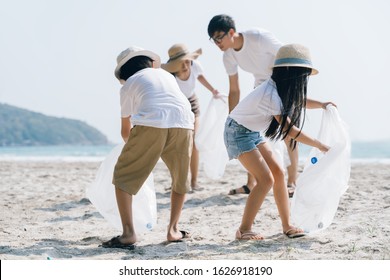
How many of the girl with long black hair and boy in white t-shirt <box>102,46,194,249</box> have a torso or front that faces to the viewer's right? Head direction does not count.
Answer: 1

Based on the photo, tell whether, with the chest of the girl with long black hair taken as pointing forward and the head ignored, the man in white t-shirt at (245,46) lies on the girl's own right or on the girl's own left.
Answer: on the girl's own left

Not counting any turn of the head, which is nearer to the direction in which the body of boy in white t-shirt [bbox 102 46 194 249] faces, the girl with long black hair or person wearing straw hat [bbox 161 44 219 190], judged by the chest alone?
the person wearing straw hat

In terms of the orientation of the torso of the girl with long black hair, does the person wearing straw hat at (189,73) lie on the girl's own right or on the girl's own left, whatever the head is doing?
on the girl's own left

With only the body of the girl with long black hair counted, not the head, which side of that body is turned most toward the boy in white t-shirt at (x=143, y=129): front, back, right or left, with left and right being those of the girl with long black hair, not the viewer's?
back

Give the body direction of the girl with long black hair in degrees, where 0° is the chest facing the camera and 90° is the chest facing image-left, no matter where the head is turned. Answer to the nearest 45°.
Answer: approximately 270°

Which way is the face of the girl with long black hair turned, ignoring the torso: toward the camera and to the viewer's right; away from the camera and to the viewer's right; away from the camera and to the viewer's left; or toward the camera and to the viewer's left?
away from the camera and to the viewer's right

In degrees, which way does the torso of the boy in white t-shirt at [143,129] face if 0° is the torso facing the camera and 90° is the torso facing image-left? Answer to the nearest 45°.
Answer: approximately 135°

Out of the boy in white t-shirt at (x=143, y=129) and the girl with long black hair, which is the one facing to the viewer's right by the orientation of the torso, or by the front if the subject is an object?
the girl with long black hair

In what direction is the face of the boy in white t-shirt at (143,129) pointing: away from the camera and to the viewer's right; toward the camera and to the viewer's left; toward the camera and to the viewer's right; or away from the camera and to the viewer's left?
away from the camera and to the viewer's left
